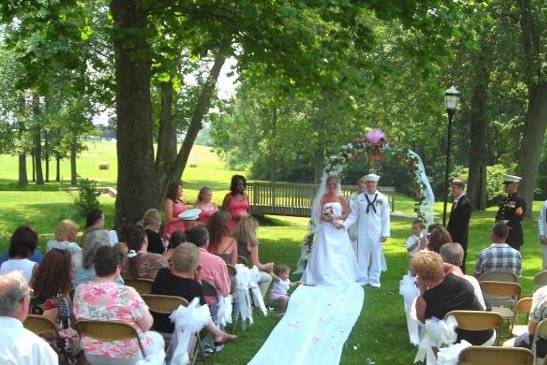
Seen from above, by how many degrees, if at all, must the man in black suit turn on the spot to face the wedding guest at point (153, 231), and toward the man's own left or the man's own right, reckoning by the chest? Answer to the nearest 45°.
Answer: approximately 45° to the man's own left

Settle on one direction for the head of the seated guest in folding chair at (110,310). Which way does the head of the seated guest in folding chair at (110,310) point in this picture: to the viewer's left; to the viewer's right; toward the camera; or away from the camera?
away from the camera

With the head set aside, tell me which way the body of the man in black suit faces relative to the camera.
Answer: to the viewer's left

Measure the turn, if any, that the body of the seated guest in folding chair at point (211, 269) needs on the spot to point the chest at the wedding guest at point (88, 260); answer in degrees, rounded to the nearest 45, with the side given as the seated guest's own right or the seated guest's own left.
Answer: approximately 135° to the seated guest's own left

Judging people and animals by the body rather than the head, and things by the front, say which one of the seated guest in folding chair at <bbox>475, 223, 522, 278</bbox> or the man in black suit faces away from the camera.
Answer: the seated guest in folding chair

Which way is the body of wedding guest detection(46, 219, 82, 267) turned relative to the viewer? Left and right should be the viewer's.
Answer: facing away from the viewer and to the right of the viewer

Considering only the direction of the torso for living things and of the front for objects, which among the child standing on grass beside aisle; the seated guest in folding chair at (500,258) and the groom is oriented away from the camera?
the seated guest in folding chair

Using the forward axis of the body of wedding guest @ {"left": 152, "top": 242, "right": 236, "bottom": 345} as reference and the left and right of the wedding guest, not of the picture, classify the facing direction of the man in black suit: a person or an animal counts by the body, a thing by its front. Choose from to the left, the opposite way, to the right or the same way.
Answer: to the left

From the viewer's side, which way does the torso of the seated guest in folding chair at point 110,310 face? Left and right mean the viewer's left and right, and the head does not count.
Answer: facing away from the viewer and to the right of the viewer

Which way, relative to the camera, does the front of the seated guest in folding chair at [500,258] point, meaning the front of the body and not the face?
away from the camera

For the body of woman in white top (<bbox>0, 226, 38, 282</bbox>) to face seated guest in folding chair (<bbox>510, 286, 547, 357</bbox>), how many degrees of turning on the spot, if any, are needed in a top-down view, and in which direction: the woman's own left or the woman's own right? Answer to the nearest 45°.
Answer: approximately 90° to the woman's own right

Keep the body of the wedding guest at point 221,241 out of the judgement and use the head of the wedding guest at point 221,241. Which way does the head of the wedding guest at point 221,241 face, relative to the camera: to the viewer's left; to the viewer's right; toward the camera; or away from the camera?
away from the camera

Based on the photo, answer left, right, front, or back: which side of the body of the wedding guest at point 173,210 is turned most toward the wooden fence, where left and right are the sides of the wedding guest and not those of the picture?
left
